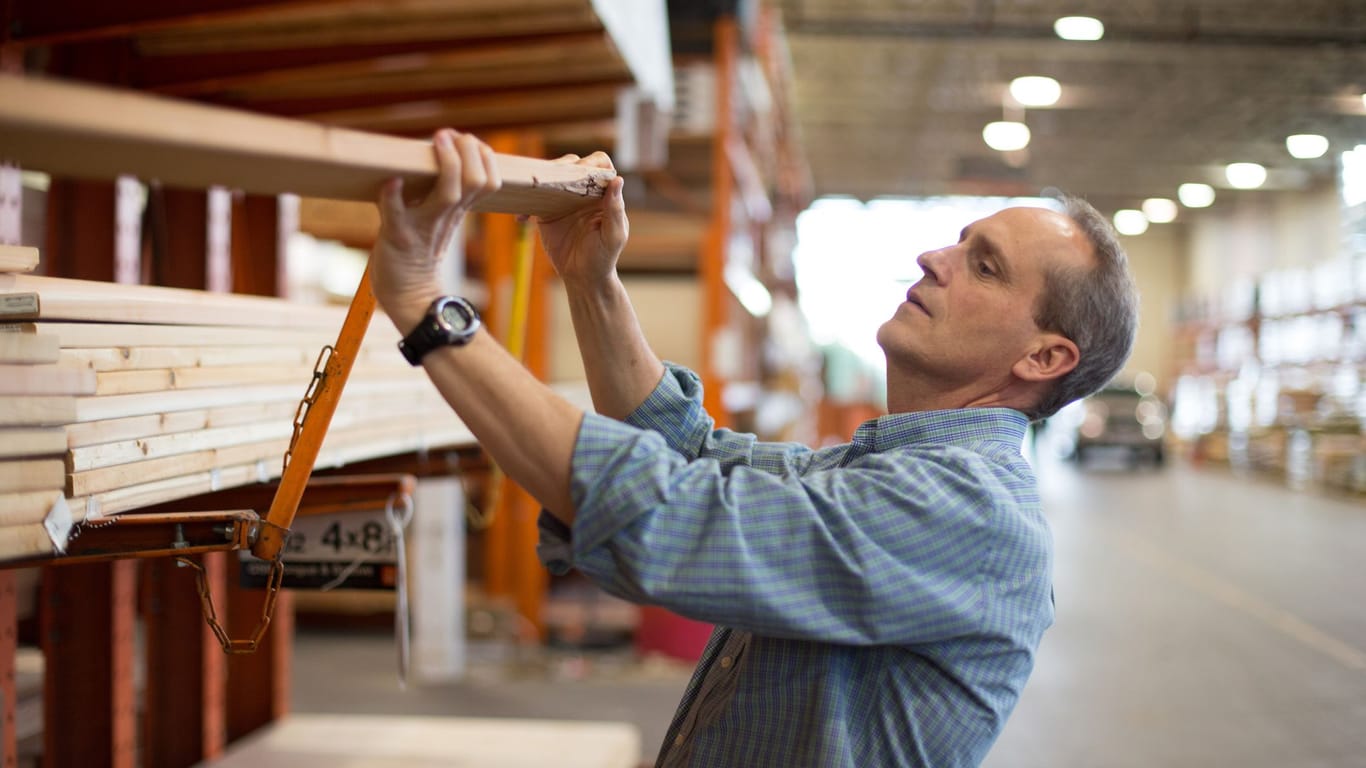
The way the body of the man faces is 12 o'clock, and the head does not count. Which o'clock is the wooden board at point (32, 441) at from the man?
The wooden board is roughly at 11 o'clock from the man.

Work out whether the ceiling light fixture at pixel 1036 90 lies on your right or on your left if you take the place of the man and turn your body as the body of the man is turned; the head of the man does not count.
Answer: on your right

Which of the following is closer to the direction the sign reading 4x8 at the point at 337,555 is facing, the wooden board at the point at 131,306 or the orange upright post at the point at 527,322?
the wooden board

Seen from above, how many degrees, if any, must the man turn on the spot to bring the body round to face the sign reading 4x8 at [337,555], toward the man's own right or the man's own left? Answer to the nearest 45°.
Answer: approximately 45° to the man's own right

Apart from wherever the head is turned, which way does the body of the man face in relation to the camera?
to the viewer's left

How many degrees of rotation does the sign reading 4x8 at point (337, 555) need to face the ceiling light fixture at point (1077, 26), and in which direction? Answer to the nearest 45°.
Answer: approximately 135° to its left

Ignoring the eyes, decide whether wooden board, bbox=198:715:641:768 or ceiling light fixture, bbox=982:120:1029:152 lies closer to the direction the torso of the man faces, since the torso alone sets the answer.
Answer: the wooden board

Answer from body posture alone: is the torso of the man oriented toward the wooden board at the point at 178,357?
yes

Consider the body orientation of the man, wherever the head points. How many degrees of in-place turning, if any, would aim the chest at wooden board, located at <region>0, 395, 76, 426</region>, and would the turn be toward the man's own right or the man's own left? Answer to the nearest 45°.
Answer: approximately 45° to the man's own left

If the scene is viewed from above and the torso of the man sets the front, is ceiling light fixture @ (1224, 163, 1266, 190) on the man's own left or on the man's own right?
on the man's own right

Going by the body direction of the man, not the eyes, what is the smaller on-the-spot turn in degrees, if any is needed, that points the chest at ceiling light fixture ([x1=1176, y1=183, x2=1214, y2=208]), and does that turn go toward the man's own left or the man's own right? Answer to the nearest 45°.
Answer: approximately 90° to the man's own right

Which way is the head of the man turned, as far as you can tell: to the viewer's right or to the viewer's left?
to the viewer's left

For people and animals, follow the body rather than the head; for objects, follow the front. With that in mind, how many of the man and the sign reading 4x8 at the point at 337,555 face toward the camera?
1

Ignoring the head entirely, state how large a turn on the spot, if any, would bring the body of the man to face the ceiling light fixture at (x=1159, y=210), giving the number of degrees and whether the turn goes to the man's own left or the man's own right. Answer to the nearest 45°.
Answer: approximately 90° to the man's own right

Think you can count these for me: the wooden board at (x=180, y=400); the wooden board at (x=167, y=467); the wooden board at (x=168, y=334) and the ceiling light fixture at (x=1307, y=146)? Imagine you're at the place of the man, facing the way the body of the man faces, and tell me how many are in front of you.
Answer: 3

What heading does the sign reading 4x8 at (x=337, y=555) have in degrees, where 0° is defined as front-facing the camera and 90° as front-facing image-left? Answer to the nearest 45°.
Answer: approximately 0°
